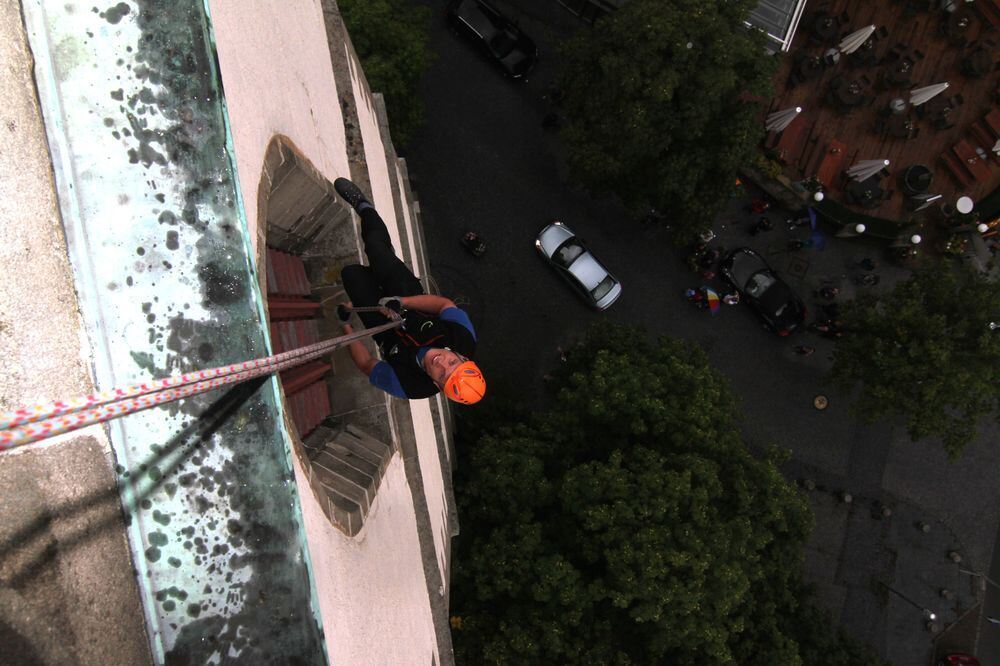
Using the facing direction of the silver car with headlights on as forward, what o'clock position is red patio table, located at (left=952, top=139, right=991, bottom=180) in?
The red patio table is roughly at 4 o'clock from the silver car with headlights on.

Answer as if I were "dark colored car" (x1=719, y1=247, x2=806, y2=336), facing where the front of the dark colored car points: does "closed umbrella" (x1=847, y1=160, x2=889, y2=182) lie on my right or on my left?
on my right

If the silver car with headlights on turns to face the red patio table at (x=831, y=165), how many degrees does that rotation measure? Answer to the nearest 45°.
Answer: approximately 135° to its right

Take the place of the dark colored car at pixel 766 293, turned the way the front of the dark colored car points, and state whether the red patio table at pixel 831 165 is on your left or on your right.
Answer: on your right

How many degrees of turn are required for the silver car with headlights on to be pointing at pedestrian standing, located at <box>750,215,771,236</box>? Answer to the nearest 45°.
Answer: approximately 135° to its right

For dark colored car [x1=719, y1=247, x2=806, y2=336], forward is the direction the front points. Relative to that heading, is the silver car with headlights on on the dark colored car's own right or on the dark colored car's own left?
on the dark colored car's own left

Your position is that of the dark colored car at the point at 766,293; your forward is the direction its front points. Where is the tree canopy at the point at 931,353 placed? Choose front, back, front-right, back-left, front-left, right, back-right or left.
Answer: back

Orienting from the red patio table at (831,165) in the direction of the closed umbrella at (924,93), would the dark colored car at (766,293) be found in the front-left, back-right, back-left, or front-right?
back-right
